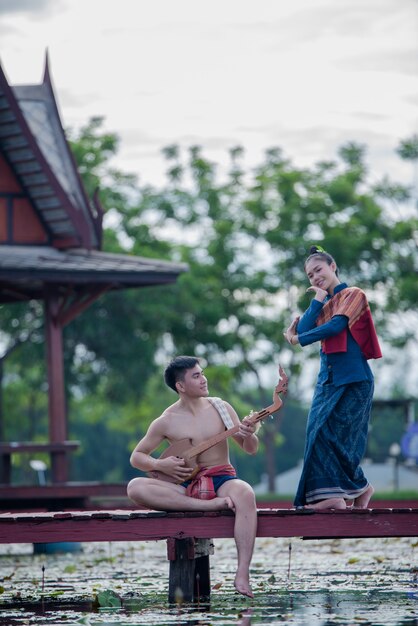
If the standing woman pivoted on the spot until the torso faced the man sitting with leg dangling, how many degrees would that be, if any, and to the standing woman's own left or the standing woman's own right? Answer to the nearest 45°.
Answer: approximately 45° to the standing woman's own right

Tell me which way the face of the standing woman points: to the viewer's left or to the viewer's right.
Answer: to the viewer's left

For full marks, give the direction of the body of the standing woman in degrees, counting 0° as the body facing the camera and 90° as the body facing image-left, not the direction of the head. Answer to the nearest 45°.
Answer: approximately 45°
